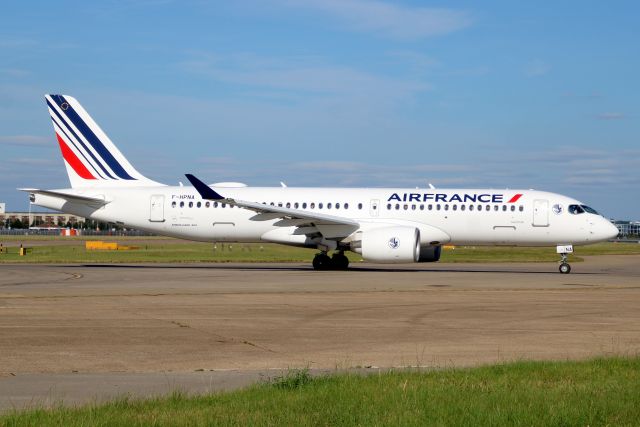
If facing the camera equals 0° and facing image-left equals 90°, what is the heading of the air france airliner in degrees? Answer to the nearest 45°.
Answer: approximately 270°
